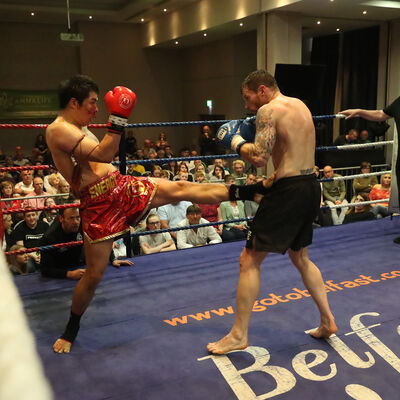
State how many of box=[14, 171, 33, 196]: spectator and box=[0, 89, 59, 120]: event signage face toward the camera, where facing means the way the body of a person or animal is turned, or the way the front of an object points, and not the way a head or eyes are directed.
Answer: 2

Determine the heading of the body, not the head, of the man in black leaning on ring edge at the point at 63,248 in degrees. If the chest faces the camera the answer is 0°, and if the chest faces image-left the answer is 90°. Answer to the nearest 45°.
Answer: approximately 315°

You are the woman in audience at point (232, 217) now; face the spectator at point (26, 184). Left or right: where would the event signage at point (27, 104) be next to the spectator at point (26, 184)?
right

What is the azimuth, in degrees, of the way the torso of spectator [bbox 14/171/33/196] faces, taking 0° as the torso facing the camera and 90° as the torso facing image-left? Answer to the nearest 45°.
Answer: approximately 0°

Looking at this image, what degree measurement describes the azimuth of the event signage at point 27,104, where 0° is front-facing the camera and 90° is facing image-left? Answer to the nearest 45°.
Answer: approximately 0°

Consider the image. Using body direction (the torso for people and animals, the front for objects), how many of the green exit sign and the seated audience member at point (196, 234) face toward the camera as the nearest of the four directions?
2

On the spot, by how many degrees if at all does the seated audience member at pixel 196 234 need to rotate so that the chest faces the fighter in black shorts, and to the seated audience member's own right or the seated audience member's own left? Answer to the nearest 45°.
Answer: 0° — they already face them
